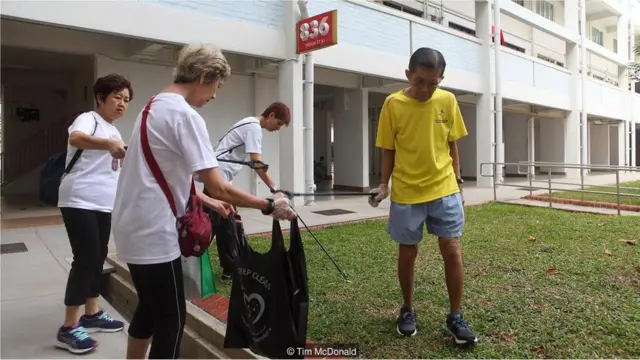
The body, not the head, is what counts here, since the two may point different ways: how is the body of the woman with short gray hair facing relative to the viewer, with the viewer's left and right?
facing away from the viewer and to the right of the viewer

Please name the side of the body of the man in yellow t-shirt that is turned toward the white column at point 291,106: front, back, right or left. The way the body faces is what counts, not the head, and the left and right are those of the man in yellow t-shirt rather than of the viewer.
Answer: back

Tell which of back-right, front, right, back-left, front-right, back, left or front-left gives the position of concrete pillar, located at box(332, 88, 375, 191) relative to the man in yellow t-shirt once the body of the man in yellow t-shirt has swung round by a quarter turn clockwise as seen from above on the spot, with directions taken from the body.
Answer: right

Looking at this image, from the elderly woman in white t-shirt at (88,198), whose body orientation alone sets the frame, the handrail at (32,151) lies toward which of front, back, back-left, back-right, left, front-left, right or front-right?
back-left

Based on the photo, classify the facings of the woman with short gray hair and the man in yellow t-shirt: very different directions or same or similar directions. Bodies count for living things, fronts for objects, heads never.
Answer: very different directions

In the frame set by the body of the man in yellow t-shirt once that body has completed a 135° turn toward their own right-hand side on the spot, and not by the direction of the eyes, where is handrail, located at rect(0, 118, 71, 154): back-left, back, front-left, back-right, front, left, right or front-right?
front

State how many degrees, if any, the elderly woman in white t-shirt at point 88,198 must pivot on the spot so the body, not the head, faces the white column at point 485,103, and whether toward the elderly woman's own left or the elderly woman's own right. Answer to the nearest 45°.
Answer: approximately 90° to the elderly woman's own left

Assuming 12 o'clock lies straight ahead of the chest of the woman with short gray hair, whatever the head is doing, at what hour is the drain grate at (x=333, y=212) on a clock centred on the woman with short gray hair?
The drain grate is roughly at 11 o'clock from the woman with short gray hair.

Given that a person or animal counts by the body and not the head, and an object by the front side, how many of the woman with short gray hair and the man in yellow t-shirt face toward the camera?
1

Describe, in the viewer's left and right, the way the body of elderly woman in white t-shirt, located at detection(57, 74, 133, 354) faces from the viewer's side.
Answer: facing the viewer and to the right of the viewer

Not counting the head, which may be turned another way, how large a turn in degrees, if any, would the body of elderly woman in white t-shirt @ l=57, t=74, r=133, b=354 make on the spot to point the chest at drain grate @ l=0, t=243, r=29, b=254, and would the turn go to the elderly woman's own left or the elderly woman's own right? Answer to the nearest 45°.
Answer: approximately 135° to the elderly woman's own left

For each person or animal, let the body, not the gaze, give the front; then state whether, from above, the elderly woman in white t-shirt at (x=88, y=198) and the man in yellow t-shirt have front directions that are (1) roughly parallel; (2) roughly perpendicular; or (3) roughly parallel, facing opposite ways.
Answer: roughly perpendicular

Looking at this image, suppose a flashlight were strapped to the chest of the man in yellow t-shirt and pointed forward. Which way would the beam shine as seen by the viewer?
toward the camera
